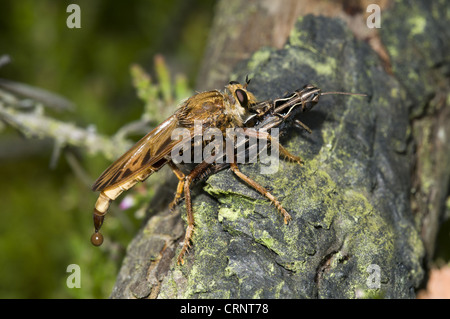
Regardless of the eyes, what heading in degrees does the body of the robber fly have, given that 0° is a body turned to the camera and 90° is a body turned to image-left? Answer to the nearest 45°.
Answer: approximately 270°
